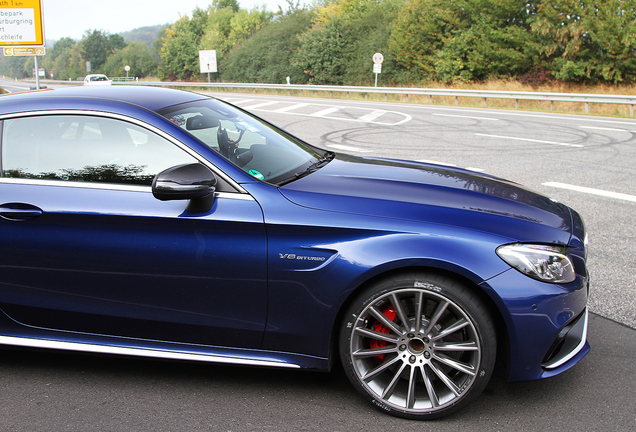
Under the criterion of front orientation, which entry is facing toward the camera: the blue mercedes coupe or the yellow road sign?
the yellow road sign

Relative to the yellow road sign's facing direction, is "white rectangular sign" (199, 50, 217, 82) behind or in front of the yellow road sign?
behind

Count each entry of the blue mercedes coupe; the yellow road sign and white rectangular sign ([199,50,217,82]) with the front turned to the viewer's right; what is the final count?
1

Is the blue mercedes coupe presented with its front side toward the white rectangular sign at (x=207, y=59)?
no

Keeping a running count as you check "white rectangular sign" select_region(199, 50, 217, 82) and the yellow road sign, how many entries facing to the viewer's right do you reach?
0

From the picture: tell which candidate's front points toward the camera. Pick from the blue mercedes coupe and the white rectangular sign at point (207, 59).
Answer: the white rectangular sign

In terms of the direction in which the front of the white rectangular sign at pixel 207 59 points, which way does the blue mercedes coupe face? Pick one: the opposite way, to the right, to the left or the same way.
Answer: to the left

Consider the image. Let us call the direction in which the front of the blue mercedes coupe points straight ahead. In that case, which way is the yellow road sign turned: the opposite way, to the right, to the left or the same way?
to the right

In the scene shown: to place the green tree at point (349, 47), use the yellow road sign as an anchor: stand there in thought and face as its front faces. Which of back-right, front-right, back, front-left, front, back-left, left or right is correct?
back-left

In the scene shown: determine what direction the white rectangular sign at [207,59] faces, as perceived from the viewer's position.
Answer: facing the viewer

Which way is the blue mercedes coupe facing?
to the viewer's right

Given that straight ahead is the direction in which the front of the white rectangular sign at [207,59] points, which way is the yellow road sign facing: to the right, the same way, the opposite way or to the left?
the same way

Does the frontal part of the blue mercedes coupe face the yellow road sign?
no

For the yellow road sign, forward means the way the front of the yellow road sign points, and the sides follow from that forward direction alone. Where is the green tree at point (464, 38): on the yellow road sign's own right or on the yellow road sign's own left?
on the yellow road sign's own left

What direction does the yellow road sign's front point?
toward the camera

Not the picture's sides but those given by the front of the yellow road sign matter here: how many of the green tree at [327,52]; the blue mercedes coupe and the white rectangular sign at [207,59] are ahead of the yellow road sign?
1

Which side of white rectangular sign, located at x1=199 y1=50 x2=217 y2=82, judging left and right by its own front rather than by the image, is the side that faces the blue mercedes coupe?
front

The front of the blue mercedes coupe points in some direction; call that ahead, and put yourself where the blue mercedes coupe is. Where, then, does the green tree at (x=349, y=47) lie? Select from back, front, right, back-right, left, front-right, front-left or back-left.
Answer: left
